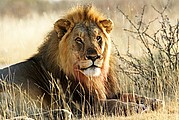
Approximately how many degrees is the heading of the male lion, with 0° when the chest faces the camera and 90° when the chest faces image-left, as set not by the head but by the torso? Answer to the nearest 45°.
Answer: approximately 315°
